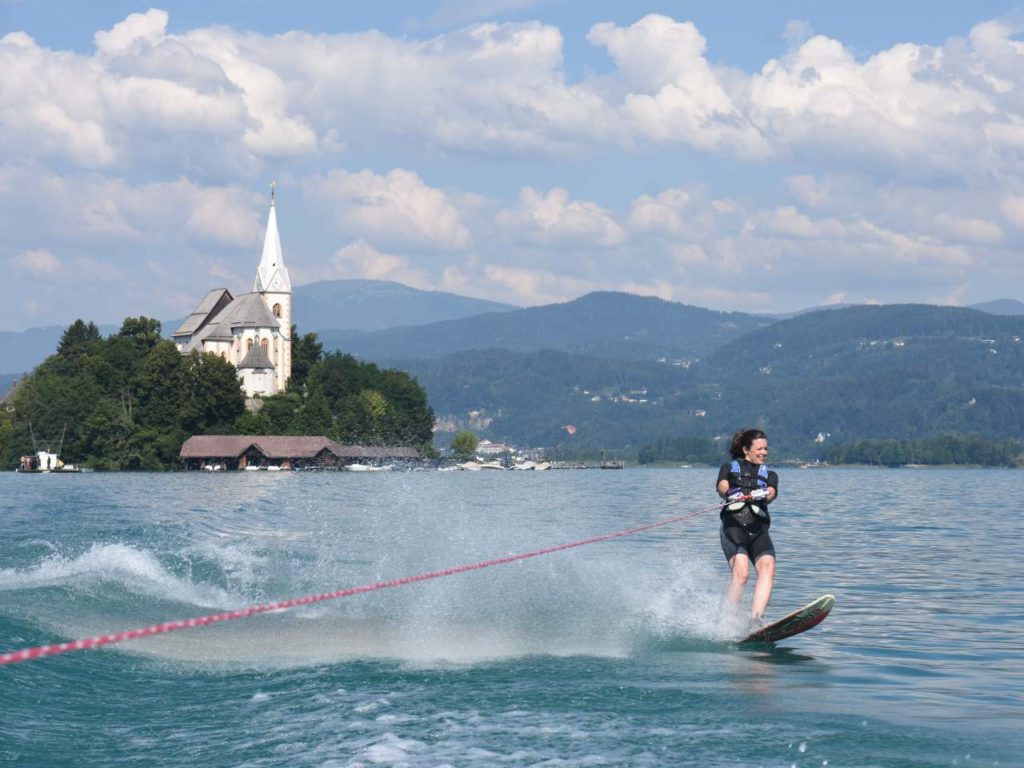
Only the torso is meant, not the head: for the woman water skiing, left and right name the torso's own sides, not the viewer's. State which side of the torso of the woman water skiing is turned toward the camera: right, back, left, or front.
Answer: front
